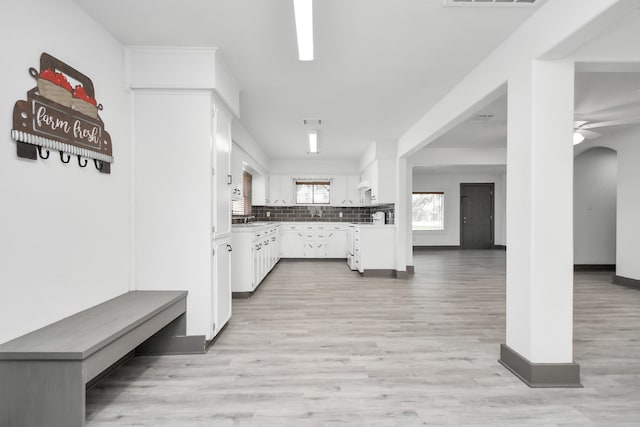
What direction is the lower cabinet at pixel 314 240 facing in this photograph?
toward the camera

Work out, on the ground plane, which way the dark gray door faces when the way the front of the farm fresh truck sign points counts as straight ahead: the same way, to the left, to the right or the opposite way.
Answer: to the right

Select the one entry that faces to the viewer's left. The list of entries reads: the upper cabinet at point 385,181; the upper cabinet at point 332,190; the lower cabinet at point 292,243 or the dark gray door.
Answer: the upper cabinet at point 385,181

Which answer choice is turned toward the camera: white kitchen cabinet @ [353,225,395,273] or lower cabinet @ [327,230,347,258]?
the lower cabinet

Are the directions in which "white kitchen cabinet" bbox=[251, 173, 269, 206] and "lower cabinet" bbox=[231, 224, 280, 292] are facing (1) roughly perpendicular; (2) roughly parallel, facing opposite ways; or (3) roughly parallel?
roughly parallel

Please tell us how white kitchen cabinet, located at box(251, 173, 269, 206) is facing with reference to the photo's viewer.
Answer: facing to the right of the viewer

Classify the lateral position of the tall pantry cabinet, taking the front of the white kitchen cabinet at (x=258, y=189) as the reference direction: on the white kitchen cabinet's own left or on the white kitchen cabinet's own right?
on the white kitchen cabinet's own right

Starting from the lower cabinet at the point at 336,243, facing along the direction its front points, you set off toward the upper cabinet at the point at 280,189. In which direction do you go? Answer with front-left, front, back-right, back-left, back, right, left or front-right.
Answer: right

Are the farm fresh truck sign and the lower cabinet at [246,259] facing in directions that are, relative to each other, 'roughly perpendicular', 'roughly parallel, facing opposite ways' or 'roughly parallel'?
roughly parallel

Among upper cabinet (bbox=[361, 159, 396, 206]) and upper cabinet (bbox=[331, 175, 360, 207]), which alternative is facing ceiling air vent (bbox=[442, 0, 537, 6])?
upper cabinet (bbox=[331, 175, 360, 207])

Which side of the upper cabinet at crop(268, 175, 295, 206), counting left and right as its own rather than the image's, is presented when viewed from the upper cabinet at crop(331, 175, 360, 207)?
left

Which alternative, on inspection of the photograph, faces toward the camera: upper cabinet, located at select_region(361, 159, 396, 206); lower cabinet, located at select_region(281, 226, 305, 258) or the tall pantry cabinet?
the lower cabinet

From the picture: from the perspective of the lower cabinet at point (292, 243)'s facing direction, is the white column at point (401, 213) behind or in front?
in front

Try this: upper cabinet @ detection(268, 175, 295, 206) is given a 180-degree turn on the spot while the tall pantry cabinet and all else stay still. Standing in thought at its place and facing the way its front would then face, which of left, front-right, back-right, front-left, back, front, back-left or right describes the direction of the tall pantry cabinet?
back

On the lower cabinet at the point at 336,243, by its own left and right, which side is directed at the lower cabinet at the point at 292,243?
right

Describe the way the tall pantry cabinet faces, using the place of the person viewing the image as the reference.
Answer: facing to the right of the viewer

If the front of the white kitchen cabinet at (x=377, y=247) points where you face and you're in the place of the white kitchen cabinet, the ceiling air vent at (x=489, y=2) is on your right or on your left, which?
on your left

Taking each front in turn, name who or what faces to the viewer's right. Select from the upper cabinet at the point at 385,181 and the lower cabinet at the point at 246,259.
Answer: the lower cabinet

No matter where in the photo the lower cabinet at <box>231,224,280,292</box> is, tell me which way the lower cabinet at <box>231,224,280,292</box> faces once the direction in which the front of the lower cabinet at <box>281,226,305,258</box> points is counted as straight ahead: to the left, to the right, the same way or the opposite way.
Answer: to the left

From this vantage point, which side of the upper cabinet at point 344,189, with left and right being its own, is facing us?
front

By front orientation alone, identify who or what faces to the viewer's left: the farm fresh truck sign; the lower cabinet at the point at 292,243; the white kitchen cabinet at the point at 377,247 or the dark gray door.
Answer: the white kitchen cabinet
